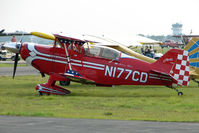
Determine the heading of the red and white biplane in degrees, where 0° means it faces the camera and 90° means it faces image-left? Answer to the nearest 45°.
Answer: approximately 90°
